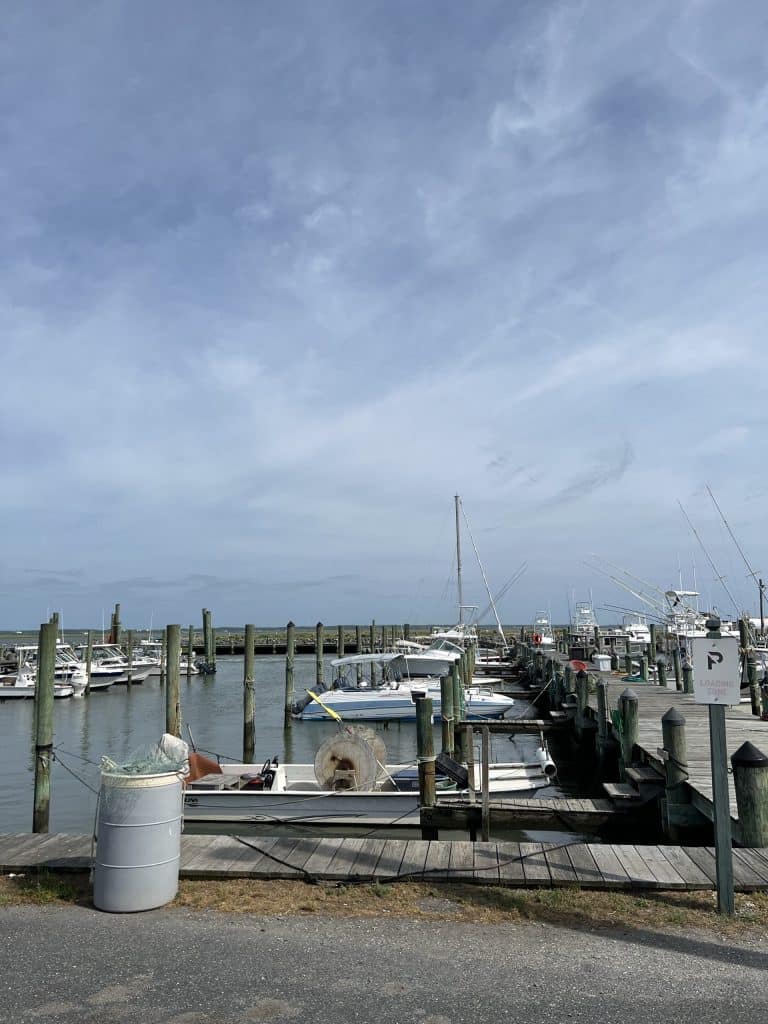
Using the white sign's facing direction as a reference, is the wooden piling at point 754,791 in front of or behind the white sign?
behind

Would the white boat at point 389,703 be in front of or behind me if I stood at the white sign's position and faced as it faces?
behind

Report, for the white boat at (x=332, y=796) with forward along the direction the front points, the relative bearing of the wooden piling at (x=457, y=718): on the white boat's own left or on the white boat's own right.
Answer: on the white boat's own left

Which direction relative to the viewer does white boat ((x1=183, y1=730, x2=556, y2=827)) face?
to the viewer's right

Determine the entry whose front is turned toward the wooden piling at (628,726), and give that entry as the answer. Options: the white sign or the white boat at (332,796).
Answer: the white boat

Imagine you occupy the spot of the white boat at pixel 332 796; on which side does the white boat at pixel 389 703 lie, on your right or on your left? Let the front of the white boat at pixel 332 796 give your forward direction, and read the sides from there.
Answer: on your left

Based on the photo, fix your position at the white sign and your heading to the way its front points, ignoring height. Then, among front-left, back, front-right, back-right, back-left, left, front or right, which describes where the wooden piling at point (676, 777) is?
back
